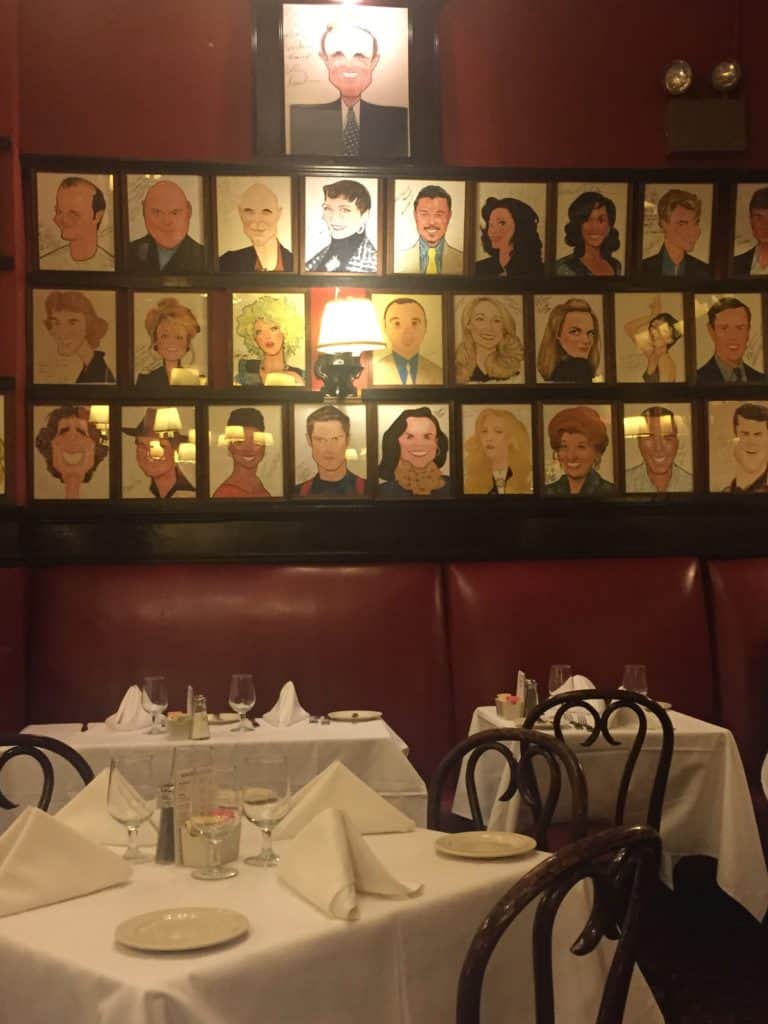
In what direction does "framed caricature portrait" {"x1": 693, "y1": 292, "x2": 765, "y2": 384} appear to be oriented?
toward the camera

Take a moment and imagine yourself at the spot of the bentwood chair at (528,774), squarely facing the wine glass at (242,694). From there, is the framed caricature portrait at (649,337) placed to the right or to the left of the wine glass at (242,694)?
right

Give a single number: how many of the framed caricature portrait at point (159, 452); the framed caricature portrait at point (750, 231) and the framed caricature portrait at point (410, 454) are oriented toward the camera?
3

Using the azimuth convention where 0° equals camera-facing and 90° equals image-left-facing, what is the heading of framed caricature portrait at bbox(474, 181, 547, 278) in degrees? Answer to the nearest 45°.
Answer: approximately 0°

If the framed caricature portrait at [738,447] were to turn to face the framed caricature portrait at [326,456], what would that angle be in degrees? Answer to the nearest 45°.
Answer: approximately 45° to its right

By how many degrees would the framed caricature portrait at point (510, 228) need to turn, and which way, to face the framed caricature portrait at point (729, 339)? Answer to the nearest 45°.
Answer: approximately 90° to its left

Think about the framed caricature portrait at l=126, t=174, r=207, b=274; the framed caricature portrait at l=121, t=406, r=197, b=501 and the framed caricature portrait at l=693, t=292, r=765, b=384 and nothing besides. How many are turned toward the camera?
3

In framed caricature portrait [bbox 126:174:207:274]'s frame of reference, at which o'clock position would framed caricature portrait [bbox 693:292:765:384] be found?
framed caricature portrait [bbox 693:292:765:384] is roughly at 9 o'clock from framed caricature portrait [bbox 126:174:207:274].

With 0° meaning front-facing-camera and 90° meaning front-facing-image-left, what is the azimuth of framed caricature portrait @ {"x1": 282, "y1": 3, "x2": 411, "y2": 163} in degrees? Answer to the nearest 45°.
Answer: approximately 0°

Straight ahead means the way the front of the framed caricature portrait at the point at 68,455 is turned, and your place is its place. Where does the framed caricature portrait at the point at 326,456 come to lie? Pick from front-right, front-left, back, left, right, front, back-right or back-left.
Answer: left

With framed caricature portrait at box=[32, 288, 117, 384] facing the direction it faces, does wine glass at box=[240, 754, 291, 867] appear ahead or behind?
ahead

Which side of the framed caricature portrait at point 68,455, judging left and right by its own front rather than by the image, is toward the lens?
front

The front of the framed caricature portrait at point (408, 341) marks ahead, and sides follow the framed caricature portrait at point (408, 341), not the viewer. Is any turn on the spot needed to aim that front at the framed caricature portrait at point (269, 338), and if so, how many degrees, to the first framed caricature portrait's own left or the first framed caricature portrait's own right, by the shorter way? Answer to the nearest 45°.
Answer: approximately 90° to the first framed caricature portrait's own right

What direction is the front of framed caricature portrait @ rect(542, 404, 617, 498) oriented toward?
toward the camera
